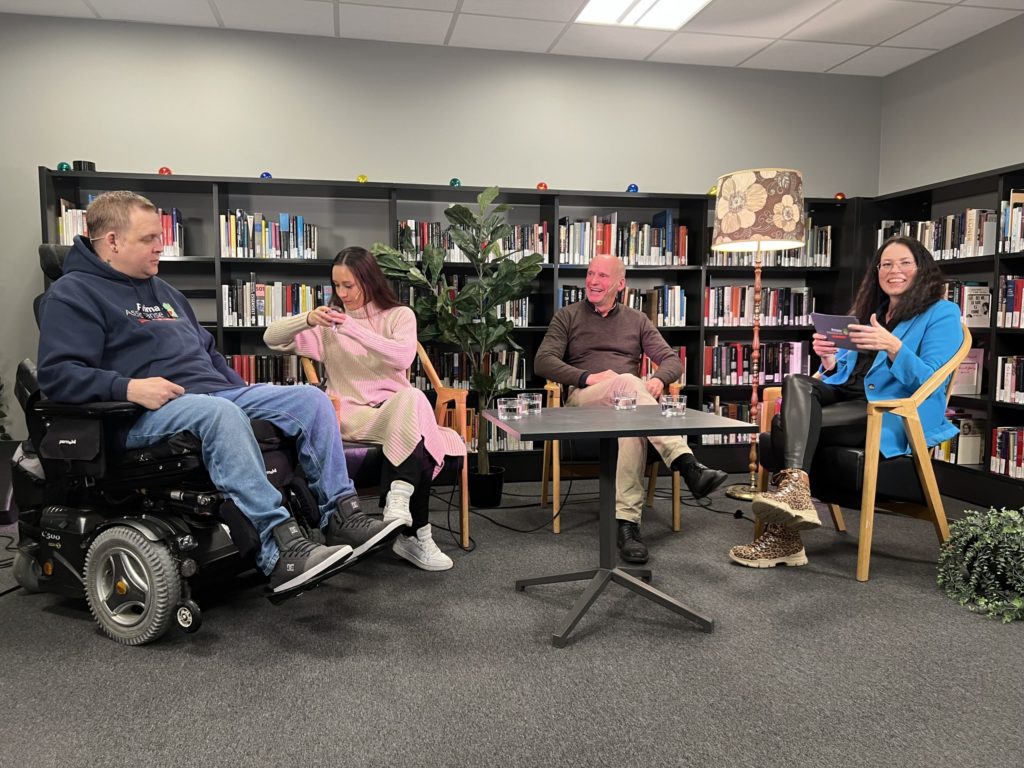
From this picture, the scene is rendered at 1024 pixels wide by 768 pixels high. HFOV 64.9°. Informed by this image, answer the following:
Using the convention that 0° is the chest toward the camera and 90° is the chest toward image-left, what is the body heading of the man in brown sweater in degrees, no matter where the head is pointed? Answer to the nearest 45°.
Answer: approximately 0°

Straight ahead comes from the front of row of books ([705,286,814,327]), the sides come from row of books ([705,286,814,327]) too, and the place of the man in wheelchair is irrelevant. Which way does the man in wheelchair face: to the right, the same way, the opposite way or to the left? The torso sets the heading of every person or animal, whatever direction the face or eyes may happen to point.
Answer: to the left

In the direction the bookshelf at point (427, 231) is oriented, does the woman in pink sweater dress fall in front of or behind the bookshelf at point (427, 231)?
in front

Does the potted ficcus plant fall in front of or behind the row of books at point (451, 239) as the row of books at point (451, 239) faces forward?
in front

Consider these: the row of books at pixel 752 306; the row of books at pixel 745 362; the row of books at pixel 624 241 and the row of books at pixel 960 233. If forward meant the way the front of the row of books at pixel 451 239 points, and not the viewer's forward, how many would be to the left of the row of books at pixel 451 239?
4

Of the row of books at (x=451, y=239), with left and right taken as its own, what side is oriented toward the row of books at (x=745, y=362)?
left
